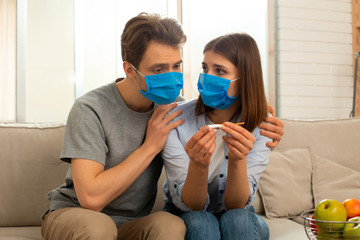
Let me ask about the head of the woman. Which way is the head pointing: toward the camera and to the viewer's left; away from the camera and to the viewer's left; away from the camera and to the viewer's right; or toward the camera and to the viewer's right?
toward the camera and to the viewer's left

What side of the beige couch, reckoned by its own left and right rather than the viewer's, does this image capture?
front

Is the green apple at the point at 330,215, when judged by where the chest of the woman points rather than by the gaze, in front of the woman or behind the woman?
in front

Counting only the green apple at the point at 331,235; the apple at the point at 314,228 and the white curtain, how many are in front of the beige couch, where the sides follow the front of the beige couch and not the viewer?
2

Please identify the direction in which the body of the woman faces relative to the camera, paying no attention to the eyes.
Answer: toward the camera

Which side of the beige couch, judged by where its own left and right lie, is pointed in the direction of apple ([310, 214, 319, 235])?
front

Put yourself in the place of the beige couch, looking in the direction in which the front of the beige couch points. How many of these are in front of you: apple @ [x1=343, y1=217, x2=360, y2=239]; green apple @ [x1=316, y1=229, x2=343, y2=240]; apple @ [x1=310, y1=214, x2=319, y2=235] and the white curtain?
3

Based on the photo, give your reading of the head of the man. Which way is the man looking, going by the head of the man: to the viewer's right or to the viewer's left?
to the viewer's right

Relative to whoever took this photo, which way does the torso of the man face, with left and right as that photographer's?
facing the viewer and to the right of the viewer

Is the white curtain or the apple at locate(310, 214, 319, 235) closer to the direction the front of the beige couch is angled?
the apple

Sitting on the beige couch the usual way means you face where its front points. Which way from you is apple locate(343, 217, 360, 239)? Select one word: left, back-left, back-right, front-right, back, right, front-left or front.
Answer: front

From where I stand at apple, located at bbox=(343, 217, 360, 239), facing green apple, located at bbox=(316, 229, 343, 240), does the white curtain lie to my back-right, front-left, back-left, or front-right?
front-right
